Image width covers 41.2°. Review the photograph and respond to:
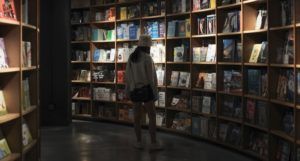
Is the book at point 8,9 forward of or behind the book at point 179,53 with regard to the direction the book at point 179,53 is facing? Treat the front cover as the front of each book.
forward

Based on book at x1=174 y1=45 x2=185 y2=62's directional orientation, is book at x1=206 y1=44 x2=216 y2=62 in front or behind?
in front

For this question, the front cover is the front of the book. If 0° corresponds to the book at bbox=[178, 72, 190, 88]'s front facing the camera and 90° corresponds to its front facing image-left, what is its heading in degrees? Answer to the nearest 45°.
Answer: approximately 0°

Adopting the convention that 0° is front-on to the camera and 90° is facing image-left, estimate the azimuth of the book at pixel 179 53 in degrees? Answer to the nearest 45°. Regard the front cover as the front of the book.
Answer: approximately 0°

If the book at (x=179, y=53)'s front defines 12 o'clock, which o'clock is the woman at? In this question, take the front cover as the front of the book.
The woman is roughly at 1 o'clock from the book.

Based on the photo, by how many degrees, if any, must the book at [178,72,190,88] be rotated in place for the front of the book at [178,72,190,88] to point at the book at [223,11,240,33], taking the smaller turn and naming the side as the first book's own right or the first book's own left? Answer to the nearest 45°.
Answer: approximately 45° to the first book's own left

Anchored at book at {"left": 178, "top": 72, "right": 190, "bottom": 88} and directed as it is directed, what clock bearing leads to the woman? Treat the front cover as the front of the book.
The woman is roughly at 1 o'clock from the book.

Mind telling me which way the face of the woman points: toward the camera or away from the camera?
away from the camera

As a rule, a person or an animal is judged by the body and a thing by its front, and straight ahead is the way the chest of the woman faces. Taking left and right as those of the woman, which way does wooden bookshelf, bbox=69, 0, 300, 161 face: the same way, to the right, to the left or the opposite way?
the opposite way

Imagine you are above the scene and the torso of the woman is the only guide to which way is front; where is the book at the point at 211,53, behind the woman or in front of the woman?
in front

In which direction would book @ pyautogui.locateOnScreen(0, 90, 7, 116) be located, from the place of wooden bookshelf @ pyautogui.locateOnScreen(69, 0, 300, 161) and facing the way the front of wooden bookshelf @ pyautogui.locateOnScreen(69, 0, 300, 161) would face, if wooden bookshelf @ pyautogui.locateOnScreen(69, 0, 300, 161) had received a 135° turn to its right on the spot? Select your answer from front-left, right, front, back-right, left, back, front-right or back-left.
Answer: back-left

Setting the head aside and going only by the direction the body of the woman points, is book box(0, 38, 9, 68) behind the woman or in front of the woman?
behind

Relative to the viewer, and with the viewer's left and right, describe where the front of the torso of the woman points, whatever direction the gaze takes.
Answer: facing away from the viewer and to the right of the viewer

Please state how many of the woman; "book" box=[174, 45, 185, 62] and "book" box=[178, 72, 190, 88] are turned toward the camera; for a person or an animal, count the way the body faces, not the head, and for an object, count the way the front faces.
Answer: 2

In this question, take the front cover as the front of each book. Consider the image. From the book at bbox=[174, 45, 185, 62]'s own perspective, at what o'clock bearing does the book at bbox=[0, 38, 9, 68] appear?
the book at bbox=[0, 38, 9, 68] is roughly at 1 o'clock from the book at bbox=[174, 45, 185, 62].
